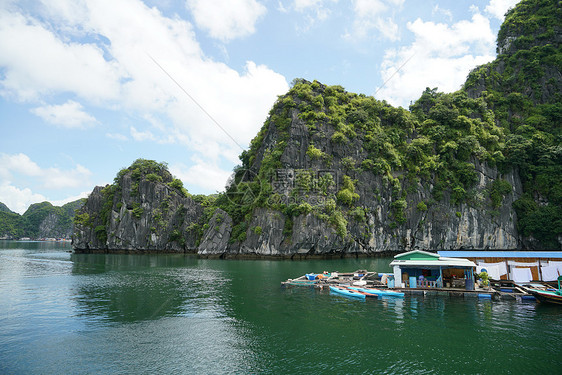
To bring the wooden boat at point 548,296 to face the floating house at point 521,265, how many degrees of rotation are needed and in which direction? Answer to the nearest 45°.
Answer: approximately 90° to its right

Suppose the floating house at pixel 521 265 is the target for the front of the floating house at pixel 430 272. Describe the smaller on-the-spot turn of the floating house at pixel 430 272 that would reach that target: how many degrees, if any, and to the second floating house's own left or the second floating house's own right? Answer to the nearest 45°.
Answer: approximately 135° to the second floating house's own left

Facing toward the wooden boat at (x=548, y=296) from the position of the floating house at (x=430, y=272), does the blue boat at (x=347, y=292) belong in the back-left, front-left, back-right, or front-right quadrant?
back-right

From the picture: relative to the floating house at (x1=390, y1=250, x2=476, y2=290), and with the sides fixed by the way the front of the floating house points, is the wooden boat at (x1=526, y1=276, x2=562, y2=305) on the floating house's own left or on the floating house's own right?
on the floating house's own left

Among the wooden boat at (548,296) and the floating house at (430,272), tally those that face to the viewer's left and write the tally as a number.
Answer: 1

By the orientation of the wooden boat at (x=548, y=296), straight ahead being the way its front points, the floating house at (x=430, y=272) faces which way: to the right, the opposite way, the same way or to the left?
to the left

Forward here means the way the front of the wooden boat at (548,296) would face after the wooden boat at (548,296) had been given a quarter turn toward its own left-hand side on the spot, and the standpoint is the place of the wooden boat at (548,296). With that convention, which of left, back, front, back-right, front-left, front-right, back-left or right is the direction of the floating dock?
right

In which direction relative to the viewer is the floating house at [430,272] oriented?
toward the camera

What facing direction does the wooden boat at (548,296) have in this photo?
to the viewer's left

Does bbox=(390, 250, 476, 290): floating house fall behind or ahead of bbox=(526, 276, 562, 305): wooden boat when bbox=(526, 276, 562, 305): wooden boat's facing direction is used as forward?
ahead
